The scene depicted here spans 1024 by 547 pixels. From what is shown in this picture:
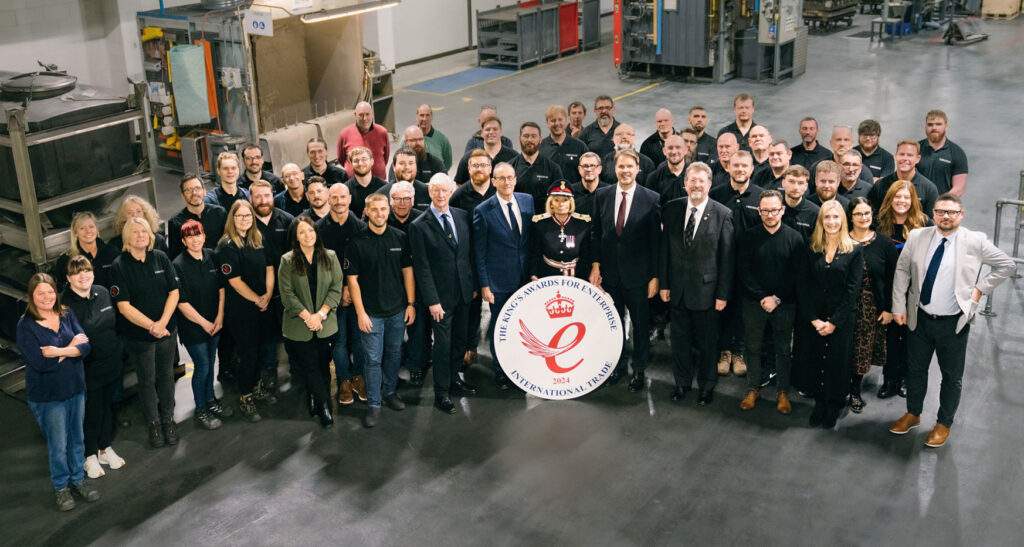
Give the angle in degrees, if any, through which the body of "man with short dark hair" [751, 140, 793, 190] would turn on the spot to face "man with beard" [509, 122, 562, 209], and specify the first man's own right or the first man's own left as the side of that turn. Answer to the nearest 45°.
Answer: approximately 90° to the first man's own right

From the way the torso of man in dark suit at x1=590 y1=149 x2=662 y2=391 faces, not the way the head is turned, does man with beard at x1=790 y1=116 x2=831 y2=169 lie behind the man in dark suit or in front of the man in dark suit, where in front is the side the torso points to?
behind

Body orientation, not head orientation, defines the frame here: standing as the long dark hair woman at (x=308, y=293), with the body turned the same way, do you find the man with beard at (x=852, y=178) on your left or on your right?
on your left

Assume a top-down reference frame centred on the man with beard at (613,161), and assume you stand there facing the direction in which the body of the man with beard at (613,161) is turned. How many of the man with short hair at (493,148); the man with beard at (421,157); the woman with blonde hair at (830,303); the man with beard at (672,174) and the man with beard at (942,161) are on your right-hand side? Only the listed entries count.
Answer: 2

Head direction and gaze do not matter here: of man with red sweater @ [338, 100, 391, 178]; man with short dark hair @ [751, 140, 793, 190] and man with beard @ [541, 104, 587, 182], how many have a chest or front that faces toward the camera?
3

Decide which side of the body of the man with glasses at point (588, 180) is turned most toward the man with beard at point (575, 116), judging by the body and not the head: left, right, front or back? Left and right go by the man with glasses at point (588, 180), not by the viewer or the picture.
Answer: back

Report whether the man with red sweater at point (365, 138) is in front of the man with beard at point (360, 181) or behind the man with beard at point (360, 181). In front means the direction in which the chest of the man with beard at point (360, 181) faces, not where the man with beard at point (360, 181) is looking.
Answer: behind

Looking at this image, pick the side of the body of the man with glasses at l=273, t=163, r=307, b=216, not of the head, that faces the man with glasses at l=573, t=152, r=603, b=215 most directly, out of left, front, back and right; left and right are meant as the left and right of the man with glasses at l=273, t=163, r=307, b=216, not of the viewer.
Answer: left

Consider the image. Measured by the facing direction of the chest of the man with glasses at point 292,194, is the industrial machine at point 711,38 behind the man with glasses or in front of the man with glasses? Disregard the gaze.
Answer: behind
